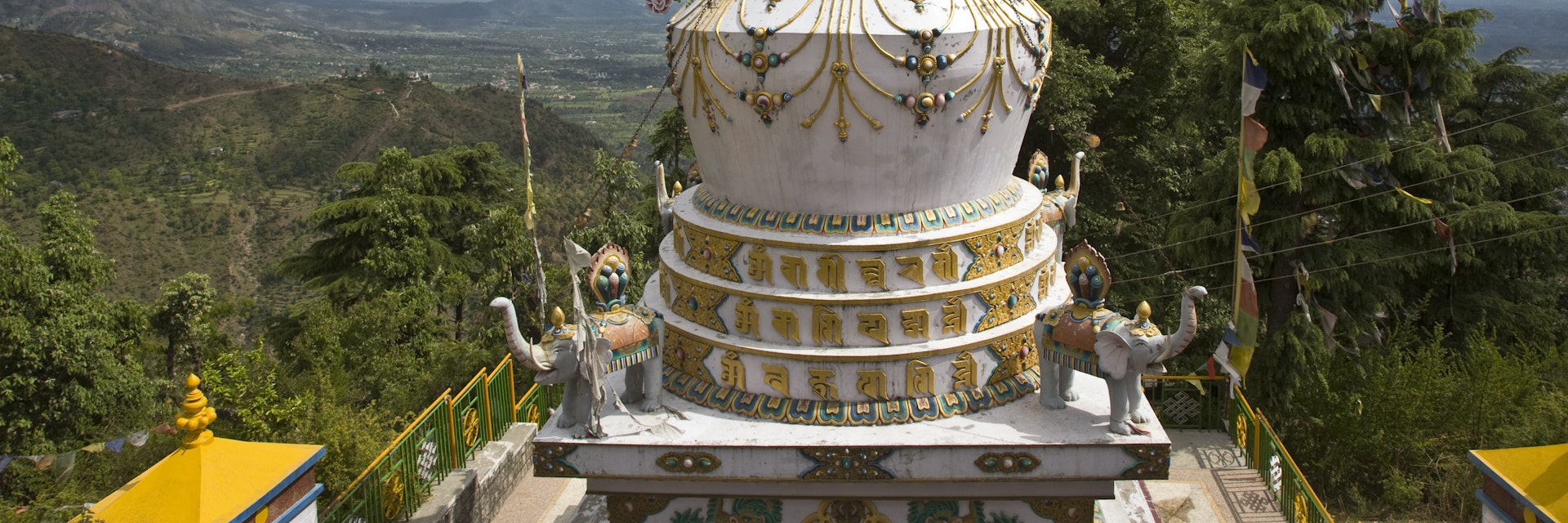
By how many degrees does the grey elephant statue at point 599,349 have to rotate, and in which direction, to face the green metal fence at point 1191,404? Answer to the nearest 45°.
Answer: approximately 135° to its left

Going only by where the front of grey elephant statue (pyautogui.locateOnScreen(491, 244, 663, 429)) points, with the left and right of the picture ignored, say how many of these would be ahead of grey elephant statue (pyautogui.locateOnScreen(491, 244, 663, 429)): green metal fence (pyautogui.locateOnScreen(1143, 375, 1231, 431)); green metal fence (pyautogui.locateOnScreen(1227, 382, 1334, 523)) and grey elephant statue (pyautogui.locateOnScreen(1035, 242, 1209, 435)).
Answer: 0

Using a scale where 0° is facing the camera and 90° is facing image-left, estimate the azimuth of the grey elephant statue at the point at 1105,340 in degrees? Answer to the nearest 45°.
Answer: approximately 315°

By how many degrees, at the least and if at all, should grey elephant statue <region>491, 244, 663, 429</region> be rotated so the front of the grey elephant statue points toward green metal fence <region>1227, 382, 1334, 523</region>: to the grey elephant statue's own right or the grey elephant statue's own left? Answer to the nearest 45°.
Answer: approximately 135° to the grey elephant statue's own left

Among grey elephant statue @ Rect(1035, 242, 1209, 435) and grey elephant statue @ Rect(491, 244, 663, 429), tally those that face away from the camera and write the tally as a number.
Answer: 0

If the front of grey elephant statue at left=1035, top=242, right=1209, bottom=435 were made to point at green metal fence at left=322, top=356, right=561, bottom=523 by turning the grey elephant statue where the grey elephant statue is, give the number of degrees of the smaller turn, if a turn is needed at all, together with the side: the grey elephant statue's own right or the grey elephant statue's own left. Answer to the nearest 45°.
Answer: approximately 135° to the grey elephant statue's own right
